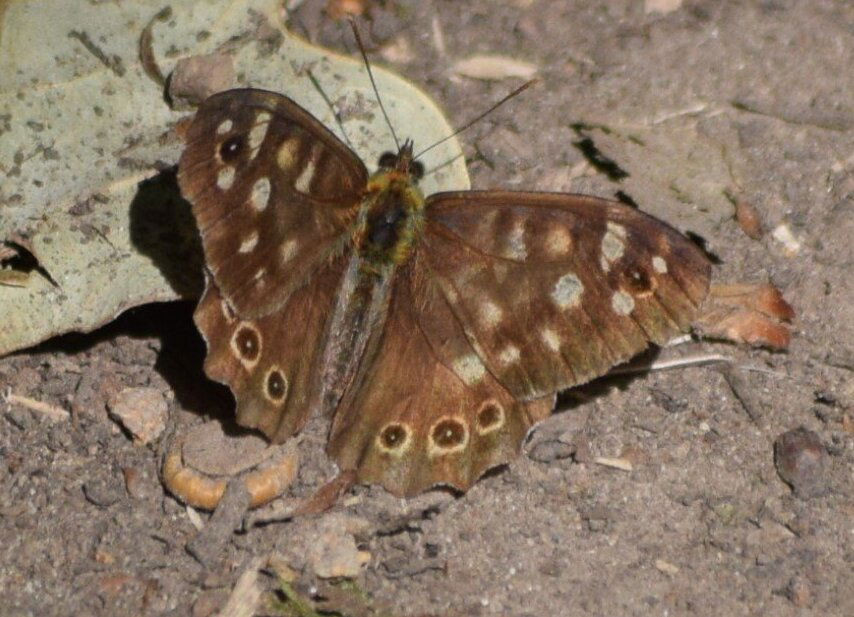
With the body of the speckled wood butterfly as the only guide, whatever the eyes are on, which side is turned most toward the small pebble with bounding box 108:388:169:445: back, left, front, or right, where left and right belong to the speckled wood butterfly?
left

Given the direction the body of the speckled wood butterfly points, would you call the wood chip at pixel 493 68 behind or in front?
in front

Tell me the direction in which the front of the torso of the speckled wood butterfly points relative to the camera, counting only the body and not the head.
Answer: away from the camera

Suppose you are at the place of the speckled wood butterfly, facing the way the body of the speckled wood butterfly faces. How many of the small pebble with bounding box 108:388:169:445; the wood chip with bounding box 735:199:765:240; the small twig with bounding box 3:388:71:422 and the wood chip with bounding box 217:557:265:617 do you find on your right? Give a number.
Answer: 1

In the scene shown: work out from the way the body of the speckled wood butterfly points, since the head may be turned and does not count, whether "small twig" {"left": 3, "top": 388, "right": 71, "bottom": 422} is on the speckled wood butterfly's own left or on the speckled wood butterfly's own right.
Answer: on the speckled wood butterfly's own left

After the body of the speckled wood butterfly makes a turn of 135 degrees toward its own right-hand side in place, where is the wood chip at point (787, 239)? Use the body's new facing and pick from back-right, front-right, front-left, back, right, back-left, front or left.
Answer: front-left

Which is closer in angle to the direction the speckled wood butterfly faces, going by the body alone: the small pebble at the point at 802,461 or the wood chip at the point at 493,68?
the wood chip

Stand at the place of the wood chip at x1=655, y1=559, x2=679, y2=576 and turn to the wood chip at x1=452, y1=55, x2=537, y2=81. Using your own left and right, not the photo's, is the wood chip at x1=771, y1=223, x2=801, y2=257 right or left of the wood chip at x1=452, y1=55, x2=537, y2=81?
right

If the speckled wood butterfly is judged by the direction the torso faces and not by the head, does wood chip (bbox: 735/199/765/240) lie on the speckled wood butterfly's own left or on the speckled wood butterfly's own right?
on the speckled wood butterfly's own right
